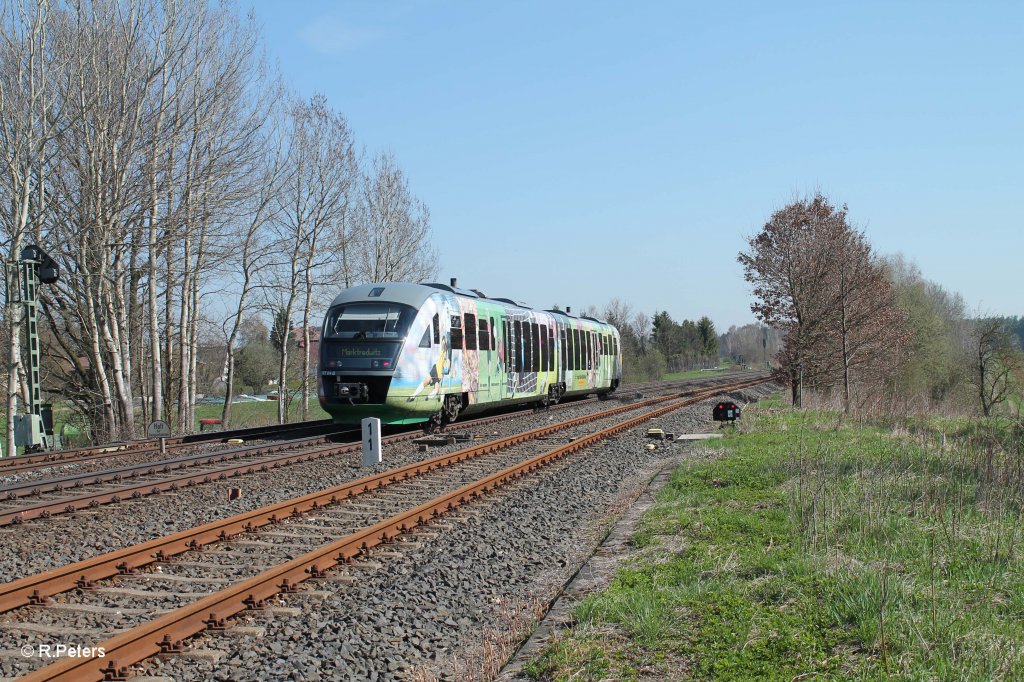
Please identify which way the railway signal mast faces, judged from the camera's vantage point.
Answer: facing away from the viewer and to the right of the viewer

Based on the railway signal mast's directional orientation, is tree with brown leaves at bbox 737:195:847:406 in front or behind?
in front

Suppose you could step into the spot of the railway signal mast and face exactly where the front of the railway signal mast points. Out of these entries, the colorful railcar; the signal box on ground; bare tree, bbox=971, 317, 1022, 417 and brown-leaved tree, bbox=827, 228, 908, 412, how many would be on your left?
0

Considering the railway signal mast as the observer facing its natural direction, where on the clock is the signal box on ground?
The signal box on ground is roughly at 2 o'clock from the railway signal mast.

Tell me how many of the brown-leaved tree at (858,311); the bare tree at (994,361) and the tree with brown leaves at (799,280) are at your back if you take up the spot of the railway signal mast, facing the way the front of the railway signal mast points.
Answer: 0

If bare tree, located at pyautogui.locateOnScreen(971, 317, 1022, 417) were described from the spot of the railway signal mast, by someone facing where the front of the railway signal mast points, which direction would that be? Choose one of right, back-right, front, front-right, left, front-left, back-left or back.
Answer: front-right

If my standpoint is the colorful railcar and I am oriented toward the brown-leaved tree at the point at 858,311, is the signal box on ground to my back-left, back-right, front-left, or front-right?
front-right

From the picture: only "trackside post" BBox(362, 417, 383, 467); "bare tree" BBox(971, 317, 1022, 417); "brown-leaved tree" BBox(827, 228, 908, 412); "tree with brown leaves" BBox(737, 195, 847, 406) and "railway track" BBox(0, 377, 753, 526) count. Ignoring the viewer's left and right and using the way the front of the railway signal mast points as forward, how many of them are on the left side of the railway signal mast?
0

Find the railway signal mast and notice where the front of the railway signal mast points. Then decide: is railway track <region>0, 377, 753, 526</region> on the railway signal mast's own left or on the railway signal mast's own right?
on the railway signal mast's own right

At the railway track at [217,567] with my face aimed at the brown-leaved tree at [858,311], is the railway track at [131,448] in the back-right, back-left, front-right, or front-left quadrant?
front-left

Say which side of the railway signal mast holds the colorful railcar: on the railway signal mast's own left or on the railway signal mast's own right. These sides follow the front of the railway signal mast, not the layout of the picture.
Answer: on the railway signal mast's own right

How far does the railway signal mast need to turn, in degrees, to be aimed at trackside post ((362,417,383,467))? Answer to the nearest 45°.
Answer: approximately 90° to its right

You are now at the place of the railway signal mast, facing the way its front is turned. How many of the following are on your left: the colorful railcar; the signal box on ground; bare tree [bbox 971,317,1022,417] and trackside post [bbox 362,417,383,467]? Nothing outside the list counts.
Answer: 0
